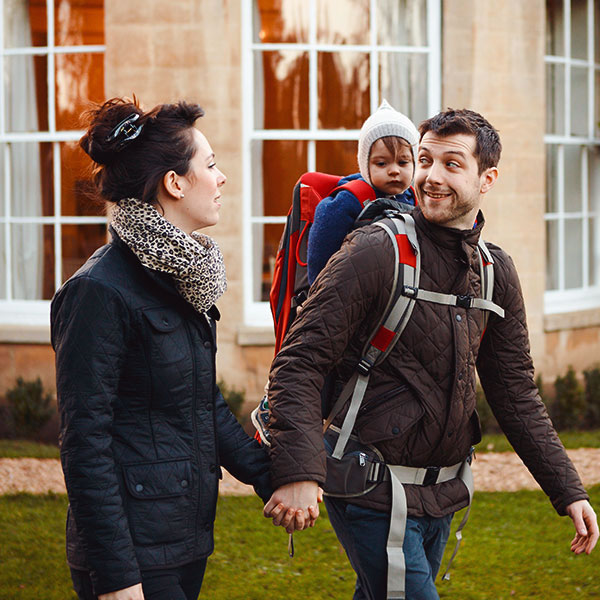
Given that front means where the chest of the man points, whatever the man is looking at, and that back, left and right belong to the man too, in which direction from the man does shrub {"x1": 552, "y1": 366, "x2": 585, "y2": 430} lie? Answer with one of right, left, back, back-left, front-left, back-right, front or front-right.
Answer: back-left

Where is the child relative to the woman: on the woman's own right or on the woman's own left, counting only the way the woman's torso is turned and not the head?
on the woman's own left

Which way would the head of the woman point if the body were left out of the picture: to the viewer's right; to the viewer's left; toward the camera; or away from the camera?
to the viewer's right

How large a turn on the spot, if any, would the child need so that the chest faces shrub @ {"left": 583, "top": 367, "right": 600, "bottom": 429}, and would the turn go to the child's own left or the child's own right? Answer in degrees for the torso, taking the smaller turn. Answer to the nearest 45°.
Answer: approximately 135° to the child's own left

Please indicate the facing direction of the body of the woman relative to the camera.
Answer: to the viewer's right

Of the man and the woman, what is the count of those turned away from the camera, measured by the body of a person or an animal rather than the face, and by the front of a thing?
0

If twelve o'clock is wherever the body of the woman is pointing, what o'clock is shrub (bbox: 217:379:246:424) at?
The shrub is roughly at 9 o'clock from the woman.

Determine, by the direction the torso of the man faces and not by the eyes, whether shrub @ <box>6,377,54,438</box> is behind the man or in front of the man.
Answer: behind

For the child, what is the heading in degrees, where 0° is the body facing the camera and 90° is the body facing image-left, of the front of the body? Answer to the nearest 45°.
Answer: approximately 315°

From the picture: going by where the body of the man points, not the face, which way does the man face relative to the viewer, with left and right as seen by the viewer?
facing the viewer and to the right of the viewer
